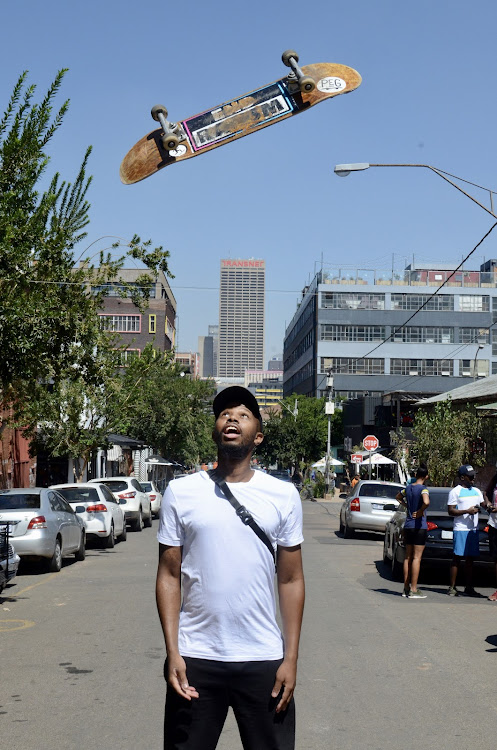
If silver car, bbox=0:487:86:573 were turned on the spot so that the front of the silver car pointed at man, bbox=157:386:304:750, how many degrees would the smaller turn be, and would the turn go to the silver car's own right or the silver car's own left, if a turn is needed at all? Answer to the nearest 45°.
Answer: approximately 135° to the silver car's own right

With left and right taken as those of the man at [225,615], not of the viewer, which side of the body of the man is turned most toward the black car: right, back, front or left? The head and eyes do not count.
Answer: back

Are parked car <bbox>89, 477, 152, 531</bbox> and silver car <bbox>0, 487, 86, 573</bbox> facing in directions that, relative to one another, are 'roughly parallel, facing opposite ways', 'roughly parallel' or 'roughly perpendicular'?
roughly parallel

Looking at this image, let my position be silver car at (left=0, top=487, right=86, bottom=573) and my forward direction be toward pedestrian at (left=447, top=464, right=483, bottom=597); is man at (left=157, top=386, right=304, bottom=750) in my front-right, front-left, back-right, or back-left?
front-right

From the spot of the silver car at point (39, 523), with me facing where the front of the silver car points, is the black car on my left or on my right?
on my right

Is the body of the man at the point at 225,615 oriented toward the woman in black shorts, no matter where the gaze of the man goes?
no

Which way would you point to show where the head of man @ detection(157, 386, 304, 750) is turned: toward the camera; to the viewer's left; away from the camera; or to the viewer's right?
toward the camera

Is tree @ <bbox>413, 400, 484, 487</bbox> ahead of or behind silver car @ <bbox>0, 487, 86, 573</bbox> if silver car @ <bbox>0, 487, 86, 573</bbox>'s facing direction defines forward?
ahead

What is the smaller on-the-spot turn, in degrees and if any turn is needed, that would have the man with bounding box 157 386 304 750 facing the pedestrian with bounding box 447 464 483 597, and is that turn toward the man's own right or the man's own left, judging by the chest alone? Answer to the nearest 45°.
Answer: approximately 180°

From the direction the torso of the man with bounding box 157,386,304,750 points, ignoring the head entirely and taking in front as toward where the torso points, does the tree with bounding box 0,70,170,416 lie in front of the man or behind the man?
behind

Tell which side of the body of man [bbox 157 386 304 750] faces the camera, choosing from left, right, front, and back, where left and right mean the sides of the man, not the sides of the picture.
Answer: front
